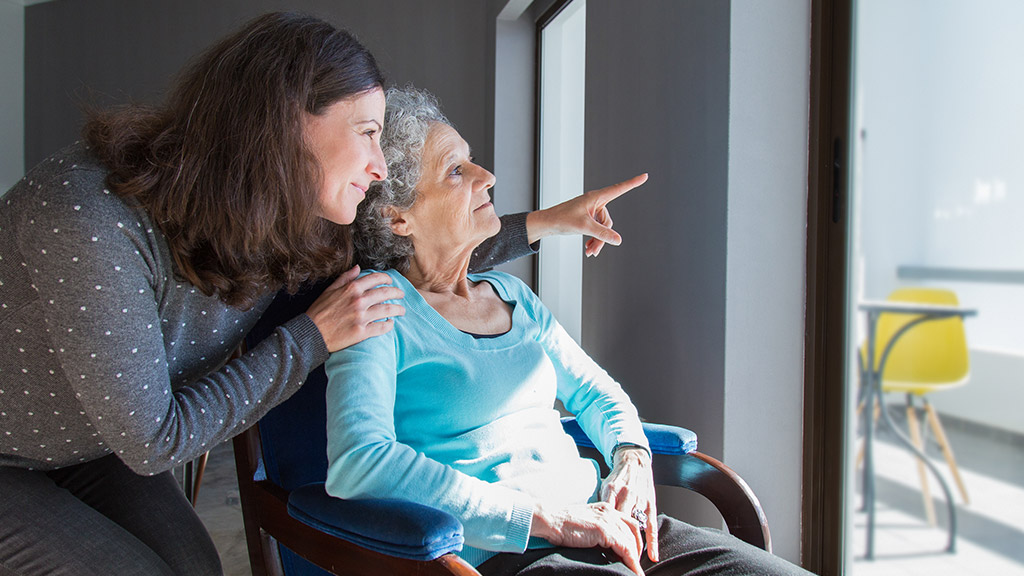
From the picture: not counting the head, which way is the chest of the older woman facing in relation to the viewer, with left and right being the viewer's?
facing the viewer and to the right of the viewer

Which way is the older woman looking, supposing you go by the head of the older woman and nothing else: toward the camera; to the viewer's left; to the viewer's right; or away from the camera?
to the viewer's right

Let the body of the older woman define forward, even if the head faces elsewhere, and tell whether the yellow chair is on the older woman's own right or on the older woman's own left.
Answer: on the older woman's own left
